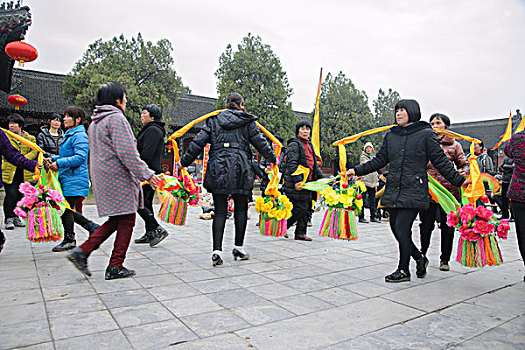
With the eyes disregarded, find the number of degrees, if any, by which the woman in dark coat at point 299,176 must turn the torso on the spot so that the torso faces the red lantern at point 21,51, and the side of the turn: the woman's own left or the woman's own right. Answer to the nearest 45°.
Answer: approximately 135° to the woman's own right

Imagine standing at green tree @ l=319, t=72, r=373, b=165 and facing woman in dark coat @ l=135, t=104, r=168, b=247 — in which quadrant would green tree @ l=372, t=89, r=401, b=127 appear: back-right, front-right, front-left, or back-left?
back-left

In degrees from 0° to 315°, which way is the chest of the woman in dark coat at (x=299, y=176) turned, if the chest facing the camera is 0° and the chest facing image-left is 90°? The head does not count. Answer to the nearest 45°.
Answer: approximately 315°

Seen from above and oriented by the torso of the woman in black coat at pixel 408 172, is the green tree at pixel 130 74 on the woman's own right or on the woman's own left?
on the woman's own right

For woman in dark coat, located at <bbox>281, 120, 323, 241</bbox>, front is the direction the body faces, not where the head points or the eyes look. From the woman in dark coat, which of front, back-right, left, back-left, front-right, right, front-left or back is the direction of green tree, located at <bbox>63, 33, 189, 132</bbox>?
back

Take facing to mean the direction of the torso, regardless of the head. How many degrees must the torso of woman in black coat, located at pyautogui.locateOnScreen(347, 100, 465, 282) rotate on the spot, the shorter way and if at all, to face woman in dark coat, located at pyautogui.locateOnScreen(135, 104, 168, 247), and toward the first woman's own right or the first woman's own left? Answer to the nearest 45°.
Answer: approximately 45° to the first woman's own right

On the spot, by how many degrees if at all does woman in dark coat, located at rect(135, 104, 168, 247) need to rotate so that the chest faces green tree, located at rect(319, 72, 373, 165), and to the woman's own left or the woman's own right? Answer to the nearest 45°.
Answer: approximately 135° to the woman's own right

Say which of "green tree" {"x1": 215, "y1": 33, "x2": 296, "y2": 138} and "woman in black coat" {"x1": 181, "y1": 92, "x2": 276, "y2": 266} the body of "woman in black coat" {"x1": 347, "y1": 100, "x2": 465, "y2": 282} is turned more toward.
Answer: the woman in black coat
